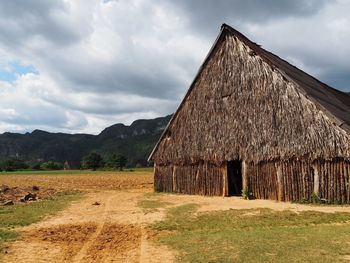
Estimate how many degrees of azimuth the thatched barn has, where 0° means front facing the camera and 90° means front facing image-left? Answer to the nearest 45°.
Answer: approximately 45°
